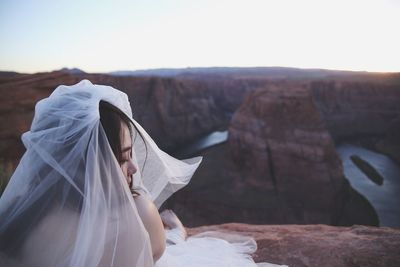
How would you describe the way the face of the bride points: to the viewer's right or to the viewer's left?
to the viewer's right

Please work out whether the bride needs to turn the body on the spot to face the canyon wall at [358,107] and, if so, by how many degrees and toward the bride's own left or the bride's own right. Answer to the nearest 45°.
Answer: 0° — they already face it

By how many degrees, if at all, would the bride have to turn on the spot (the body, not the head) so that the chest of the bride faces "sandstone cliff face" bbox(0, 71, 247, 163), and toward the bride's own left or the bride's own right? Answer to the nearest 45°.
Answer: approximately 45° to the bride's own left

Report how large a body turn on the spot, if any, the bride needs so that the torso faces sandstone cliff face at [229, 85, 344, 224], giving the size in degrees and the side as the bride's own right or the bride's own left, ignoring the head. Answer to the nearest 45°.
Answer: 0° — they already face it

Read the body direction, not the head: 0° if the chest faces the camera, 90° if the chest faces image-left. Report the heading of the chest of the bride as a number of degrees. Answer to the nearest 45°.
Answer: approximately 225°
